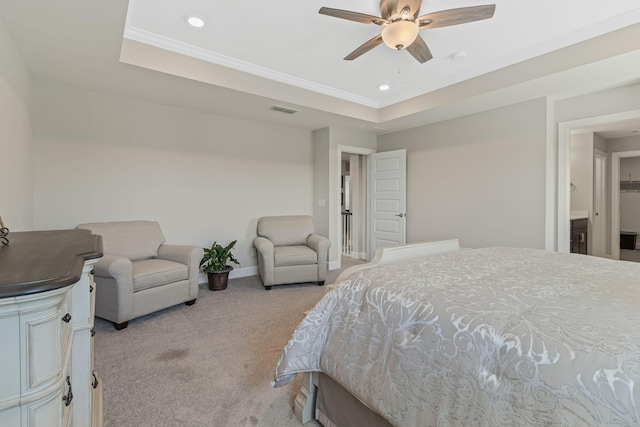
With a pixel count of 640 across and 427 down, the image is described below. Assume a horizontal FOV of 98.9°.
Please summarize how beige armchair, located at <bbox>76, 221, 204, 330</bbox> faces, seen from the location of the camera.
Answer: facing the viewer and to the right of the viewer

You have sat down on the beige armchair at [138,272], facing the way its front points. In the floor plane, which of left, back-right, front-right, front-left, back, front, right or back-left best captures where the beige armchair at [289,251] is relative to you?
front-left

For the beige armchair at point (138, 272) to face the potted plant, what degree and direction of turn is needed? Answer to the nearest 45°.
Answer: approximately 90° to its left

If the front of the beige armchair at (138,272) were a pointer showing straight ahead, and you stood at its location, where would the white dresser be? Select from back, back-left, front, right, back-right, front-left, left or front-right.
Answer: front-right

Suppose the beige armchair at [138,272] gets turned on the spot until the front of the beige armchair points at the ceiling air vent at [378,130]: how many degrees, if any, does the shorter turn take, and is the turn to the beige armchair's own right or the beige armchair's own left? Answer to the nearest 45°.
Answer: approximately 45° to the beige armchair's own left

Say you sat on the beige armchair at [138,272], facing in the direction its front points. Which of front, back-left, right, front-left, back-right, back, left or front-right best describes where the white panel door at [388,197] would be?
front-left
